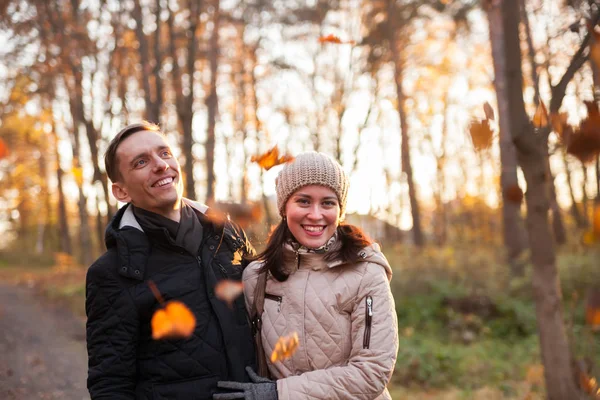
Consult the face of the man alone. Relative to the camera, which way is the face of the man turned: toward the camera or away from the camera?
toward the camera

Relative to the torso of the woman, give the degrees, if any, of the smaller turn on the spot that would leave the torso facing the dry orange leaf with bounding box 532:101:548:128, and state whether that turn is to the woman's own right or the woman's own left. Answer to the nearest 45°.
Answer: approximately 180°

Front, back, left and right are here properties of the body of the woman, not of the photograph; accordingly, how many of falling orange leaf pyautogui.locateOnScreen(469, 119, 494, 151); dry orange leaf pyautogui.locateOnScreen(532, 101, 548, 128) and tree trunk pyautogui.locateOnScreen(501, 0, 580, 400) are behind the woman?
3

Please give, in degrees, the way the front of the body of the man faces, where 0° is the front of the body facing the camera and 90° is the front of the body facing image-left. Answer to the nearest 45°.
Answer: approximately 315°

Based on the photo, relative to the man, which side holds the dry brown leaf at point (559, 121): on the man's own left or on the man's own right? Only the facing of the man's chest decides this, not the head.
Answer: on the man's own left

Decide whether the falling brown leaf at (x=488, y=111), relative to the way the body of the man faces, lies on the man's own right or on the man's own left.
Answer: on the man's own left

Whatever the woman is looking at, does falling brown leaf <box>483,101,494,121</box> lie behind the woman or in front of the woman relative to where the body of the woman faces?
behind

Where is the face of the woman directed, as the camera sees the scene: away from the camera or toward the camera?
toward the camera

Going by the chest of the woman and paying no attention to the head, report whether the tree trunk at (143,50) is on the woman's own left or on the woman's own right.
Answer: on the woman's own right

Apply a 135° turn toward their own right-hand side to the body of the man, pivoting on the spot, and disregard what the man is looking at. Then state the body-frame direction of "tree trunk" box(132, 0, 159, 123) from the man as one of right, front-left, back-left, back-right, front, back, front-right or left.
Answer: right

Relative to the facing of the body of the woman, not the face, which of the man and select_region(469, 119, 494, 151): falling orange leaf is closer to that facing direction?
the man

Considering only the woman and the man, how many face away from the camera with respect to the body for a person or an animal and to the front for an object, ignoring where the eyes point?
0
